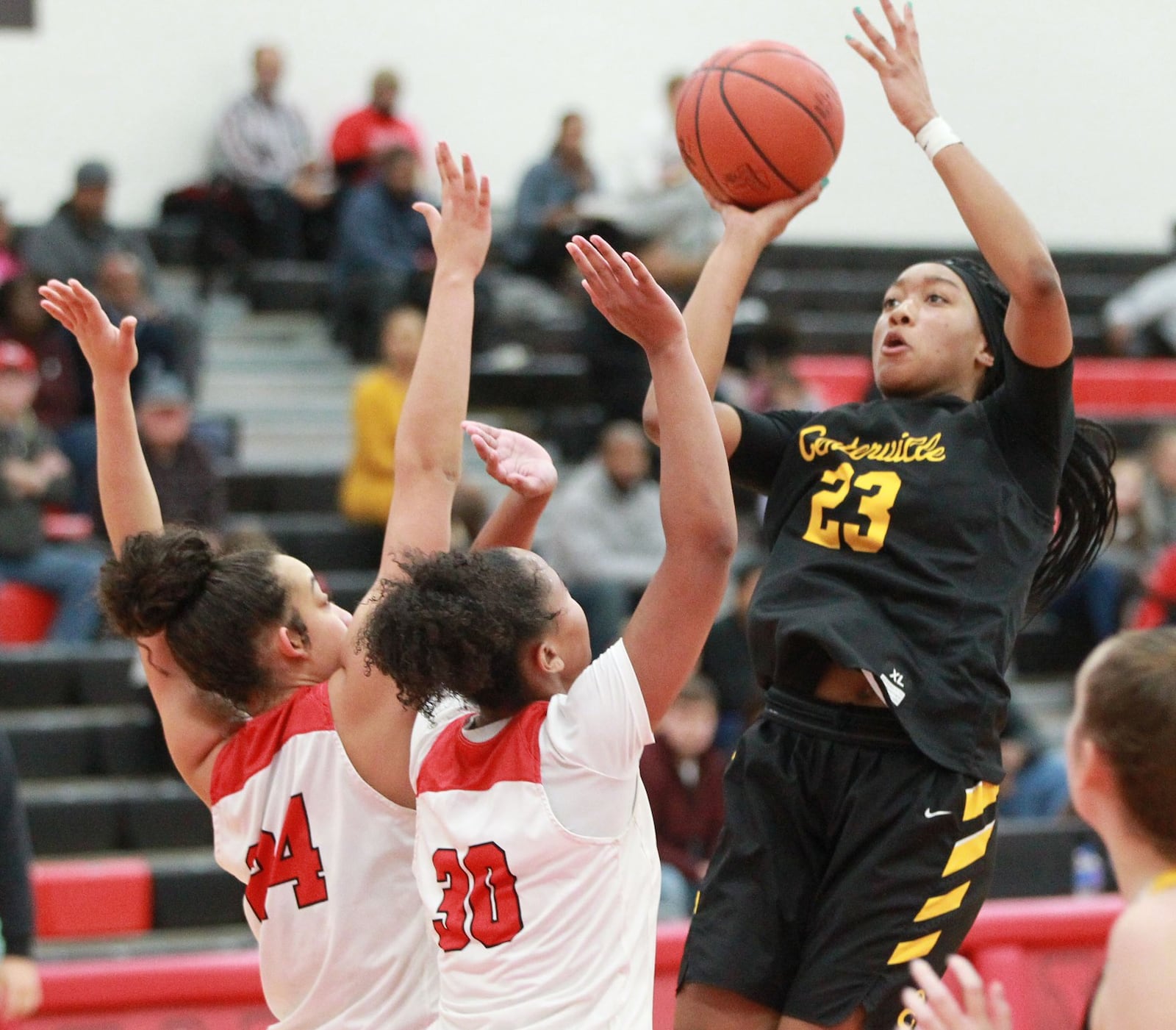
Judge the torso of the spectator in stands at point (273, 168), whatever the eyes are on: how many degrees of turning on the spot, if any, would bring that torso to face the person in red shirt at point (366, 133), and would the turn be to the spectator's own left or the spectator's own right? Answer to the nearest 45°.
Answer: approximately 45° to the spectator's own left

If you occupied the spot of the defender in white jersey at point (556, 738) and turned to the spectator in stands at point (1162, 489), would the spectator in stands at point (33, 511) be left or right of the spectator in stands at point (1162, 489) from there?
left

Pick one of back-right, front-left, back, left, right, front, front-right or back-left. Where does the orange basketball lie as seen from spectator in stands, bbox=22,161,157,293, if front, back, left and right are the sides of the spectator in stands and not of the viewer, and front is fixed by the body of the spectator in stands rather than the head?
front

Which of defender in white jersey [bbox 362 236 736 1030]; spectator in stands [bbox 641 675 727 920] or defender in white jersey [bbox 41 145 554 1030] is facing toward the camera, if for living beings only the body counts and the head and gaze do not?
the spectator in stands

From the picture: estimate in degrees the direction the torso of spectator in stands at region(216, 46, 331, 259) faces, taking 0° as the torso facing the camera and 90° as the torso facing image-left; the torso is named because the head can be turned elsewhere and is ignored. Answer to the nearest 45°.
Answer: approximately 315°

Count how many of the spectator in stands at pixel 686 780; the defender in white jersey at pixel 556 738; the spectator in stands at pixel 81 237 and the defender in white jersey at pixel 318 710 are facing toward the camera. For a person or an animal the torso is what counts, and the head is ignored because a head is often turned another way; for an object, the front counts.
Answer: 2

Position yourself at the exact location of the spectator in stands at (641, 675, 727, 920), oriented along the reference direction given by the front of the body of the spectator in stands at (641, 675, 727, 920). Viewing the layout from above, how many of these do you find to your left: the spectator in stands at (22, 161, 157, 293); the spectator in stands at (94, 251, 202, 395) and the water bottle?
1

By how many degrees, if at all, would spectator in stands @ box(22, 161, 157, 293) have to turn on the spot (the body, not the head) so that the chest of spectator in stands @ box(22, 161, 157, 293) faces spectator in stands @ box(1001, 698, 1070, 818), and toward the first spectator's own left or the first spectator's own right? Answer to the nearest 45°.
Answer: approximately 45° to the first spectator's own left

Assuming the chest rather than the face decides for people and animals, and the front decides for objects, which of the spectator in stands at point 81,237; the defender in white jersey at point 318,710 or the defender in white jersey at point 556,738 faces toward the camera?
the spectator in stands

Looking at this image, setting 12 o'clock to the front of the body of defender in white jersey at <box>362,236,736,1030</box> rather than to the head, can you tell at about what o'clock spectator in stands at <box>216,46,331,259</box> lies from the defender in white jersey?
The spectator in stands is roughly at 10 o'clock from the defender in white jersey.

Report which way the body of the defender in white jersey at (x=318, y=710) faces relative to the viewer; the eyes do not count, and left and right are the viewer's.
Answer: facing away from the viewer and to the right of the viewer

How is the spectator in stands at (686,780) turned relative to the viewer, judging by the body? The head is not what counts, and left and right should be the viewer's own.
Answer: facing the viewer

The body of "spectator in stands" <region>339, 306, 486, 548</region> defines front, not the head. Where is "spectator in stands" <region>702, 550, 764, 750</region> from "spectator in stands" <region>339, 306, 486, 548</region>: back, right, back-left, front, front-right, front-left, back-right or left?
front

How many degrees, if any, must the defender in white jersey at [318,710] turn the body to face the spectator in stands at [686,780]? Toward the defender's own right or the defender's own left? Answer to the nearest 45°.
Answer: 0° — they already face them

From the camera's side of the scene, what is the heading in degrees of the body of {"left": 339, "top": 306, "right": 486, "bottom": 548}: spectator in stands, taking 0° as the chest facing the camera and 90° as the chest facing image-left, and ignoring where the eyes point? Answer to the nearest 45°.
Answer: approximately 315°

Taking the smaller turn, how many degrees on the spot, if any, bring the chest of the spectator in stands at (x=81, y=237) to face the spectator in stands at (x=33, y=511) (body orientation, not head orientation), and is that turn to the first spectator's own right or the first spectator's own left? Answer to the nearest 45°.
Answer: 0° — they already face them
